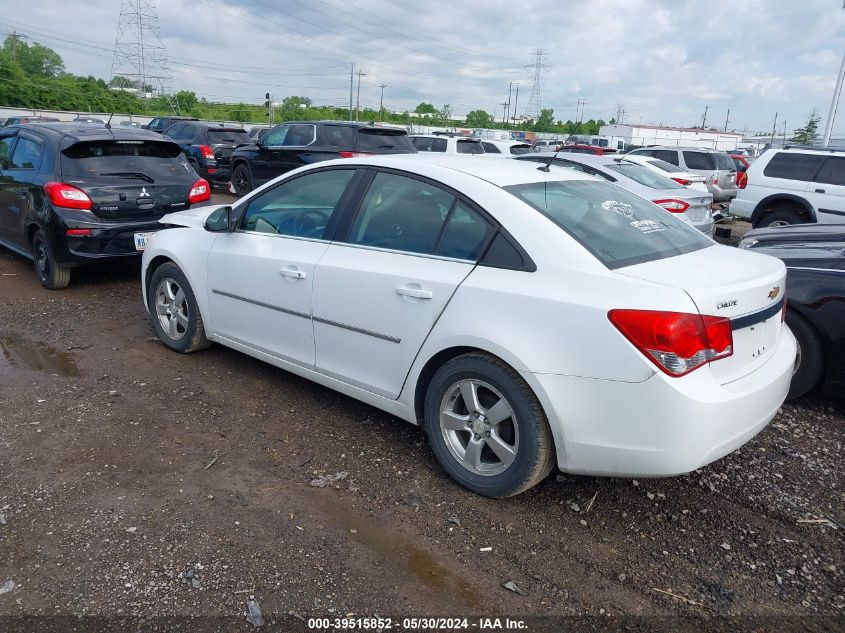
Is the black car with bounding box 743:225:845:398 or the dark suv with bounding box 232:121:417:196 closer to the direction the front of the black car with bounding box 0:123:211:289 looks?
the dark suv

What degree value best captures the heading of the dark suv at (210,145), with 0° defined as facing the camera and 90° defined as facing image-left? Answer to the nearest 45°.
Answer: approximately 135°

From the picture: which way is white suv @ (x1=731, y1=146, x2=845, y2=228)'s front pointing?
to the viewer's right

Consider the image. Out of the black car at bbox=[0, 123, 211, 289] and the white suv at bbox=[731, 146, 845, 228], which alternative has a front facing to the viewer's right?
the white suv

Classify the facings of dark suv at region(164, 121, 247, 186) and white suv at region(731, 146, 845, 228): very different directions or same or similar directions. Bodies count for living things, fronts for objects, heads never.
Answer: very different directions

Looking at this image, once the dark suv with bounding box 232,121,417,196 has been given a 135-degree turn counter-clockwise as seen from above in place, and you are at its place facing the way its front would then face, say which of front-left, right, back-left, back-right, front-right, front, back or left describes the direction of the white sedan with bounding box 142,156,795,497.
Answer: front

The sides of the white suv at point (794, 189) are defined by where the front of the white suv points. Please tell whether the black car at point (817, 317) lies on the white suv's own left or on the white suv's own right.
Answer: on the white suv's own right

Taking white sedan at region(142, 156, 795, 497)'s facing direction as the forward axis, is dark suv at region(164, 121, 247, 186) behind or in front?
in front

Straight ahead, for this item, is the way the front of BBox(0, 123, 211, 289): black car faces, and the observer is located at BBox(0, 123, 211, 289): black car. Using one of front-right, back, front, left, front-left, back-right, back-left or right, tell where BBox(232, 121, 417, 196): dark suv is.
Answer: right

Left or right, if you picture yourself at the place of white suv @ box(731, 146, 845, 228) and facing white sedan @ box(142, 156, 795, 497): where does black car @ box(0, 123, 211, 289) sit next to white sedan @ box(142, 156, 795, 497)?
right
